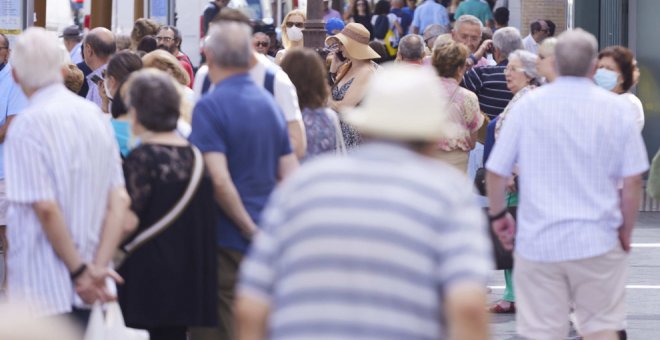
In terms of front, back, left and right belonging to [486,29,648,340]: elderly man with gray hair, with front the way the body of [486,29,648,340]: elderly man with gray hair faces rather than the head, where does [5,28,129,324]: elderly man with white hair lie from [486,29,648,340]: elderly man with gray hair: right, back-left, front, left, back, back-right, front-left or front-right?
back-left

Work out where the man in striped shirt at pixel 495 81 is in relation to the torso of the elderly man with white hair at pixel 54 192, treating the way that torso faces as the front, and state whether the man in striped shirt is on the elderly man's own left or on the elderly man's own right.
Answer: on the elderly man's own right

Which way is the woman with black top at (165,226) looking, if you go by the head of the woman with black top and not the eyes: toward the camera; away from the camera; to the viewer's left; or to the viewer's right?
away from the camera

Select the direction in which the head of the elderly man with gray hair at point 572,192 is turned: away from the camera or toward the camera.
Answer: away from the camera

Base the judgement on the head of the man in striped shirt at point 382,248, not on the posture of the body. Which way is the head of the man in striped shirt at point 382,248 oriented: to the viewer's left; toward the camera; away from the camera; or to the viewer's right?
away from the camera

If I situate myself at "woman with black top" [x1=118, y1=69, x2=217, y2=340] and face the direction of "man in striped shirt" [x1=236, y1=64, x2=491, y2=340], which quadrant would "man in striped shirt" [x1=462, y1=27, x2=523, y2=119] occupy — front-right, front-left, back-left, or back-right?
back-left

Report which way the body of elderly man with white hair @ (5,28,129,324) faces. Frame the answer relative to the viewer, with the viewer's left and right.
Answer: facing away from the viewer and to the left of the viewer

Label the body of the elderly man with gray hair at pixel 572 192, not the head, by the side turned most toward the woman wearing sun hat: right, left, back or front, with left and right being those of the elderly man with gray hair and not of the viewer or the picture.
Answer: front

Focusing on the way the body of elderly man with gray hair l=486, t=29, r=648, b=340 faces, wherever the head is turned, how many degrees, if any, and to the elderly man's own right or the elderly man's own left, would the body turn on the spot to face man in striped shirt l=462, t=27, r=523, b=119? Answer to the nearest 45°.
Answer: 0° — they already face them

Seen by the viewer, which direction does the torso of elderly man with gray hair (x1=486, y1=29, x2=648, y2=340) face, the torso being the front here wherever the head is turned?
away from the camera
